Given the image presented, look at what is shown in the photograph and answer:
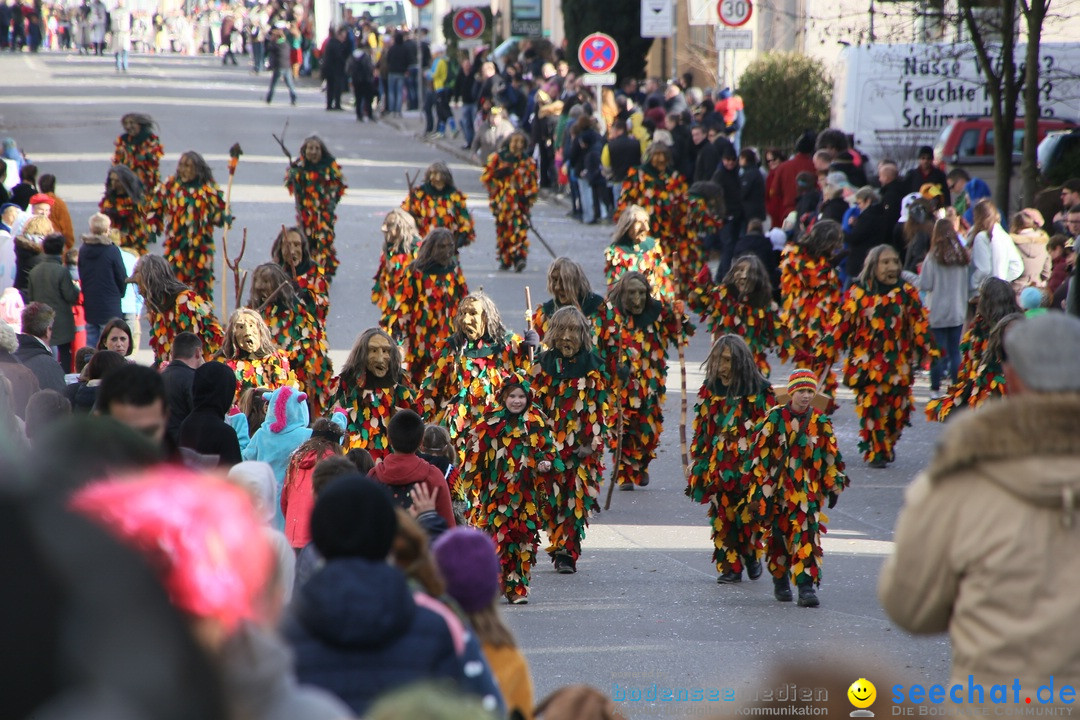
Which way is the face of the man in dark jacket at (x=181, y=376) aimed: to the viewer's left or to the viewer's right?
to the viewer's right

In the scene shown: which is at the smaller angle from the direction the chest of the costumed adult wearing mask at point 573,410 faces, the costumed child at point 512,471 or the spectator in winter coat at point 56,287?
the costumed child

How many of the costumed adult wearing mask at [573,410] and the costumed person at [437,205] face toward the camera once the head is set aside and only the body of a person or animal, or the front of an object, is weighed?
2

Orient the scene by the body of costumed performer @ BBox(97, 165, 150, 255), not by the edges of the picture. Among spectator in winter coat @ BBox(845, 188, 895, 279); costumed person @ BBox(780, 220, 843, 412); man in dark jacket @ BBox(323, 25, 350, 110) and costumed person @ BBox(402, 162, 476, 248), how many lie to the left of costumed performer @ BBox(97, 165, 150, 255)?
3

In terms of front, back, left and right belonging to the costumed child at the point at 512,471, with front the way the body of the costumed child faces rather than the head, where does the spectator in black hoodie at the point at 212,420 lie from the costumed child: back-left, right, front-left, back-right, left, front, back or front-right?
front-right

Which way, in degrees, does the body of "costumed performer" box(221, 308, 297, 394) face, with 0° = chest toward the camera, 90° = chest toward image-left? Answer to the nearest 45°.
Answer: approximately 0°

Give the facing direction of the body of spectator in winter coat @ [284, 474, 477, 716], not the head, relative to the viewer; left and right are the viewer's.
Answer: facing away from the viewer

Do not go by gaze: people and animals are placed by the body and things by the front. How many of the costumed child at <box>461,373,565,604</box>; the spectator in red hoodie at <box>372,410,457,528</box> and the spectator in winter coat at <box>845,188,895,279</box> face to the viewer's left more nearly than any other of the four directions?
1

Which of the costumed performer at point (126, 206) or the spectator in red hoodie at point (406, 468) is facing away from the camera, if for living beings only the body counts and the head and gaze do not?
the spectator in red hoodie

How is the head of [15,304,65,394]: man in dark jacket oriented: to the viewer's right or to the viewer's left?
to the viewer's right

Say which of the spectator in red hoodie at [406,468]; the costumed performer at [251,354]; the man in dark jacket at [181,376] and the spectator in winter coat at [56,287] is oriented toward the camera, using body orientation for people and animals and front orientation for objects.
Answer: the costumed performer
